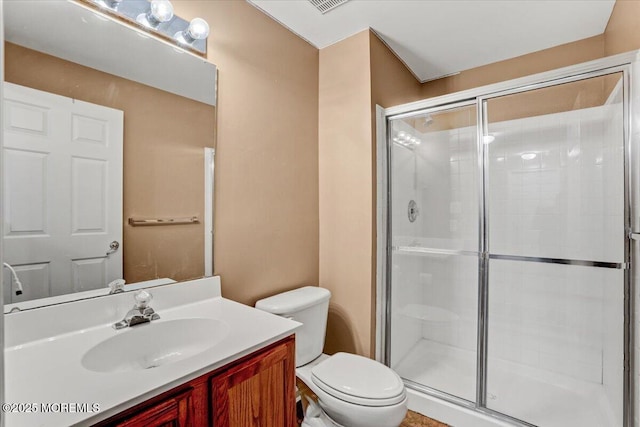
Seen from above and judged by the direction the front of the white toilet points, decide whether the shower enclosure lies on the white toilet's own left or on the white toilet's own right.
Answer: on the white toilet's own left

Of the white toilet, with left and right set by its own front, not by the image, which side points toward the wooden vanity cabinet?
right

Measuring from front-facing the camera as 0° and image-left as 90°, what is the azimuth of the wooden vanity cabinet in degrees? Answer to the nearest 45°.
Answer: approximately 315°

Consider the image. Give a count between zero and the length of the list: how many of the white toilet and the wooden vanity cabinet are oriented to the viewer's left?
0

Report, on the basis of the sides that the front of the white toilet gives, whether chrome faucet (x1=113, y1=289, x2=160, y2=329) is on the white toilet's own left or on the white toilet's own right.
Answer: on the white toilet's own right

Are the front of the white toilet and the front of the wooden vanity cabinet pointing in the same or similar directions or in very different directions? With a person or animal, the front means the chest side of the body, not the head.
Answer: same or similar directions

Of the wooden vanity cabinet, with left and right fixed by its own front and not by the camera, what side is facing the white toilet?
left
